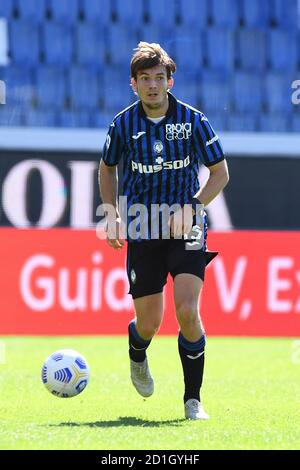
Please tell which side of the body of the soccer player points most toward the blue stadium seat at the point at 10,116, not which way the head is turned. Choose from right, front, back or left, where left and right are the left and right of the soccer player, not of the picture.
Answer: back

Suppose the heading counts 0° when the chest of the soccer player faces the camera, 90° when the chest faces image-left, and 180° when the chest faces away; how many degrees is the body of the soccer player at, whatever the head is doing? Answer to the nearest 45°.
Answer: approximately 0°

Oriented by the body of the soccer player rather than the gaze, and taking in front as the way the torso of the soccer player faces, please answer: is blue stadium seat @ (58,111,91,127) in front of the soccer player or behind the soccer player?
behind

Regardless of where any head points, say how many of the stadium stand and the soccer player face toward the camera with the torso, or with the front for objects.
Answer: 2

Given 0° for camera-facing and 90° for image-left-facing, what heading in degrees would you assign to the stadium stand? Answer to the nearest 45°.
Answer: approximately 0°

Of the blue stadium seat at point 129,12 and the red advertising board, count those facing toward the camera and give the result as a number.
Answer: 2

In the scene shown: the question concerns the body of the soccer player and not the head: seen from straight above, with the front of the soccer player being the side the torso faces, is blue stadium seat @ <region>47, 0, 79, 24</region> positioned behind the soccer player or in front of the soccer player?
behind
